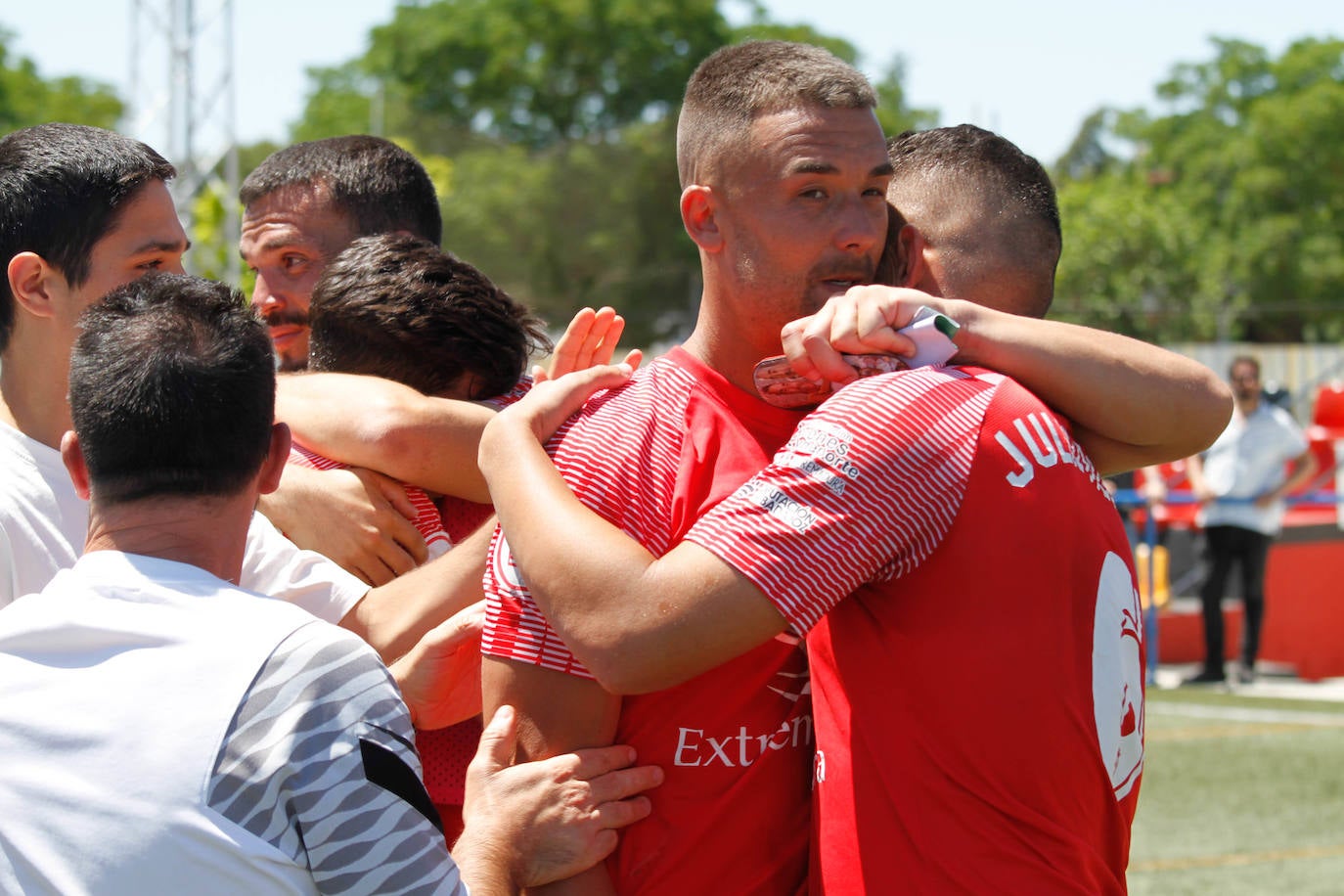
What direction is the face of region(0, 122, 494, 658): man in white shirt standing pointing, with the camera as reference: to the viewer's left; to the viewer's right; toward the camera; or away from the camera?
to the viewer's right

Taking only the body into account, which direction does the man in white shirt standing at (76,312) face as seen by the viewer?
to the viewer's right

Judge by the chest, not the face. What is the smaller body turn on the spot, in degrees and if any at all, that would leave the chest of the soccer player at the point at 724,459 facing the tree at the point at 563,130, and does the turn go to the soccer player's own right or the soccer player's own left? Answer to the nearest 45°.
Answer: approximately 135° to the soccer player's own left

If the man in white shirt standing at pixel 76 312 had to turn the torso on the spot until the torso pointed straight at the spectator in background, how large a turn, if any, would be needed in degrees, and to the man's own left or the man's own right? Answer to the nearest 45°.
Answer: approximately 45° to the man's own left

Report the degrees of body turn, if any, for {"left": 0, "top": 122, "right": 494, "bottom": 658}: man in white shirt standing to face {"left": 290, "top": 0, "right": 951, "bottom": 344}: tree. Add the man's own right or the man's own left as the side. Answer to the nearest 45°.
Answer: approximately 90° to the man's own left

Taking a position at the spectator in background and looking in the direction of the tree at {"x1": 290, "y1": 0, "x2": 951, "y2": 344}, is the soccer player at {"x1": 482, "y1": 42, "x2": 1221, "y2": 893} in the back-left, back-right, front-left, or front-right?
back-left

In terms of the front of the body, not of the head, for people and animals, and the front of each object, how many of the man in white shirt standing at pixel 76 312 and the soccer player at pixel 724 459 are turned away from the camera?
0

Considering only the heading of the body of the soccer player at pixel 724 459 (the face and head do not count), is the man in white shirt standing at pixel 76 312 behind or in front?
behind

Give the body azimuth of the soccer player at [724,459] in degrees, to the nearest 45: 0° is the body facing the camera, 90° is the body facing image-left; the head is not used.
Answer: approximately 315°
